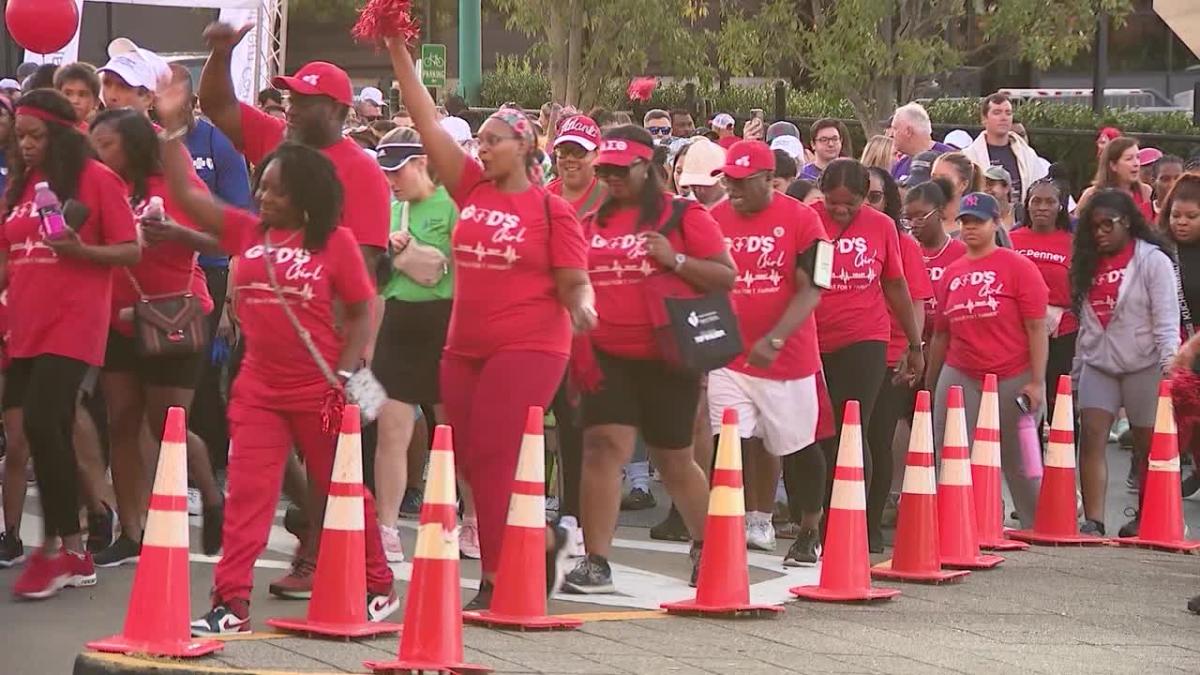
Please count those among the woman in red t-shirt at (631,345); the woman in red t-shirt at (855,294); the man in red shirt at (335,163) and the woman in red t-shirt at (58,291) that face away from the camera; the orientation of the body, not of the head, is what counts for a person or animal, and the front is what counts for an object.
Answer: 0

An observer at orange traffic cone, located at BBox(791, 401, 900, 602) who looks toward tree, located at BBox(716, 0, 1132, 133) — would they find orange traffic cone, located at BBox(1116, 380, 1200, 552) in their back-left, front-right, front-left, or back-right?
front-right

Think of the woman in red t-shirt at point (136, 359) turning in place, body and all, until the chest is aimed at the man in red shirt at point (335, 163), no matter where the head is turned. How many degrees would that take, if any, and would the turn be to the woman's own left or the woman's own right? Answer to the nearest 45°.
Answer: approximately 90° to the woman's own left

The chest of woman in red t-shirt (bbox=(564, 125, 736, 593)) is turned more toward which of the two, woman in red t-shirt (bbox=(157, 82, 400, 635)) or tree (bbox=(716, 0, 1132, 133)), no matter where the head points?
the woman in red t-shirt

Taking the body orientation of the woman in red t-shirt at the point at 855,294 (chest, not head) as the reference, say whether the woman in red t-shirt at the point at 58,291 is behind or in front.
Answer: in front

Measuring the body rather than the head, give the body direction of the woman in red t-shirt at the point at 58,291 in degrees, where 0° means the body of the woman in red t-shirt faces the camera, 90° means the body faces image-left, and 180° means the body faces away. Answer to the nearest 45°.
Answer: approximately 45°

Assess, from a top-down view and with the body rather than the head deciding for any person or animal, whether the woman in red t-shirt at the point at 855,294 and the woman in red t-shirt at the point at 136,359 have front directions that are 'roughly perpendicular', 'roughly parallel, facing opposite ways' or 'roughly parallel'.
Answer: roughly parallel

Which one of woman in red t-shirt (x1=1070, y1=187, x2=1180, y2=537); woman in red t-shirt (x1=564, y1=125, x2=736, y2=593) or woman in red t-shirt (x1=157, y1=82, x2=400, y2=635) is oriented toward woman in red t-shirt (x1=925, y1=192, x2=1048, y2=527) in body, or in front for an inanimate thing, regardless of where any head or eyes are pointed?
woman in red t-shirt (x1=1070, y1=187, x2=1180, y2=537)

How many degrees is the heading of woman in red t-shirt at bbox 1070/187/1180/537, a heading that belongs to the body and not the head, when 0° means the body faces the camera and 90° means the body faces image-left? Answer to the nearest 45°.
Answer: approximately 45°

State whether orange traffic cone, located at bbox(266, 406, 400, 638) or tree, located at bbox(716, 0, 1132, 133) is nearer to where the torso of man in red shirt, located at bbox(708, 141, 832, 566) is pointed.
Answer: the orange traffic cone

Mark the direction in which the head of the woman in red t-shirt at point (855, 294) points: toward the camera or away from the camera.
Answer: toward the camera

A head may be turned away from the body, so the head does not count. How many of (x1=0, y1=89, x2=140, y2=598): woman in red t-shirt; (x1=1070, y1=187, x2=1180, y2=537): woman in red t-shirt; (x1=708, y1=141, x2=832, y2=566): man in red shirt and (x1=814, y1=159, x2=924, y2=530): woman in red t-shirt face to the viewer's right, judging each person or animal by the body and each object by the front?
0
